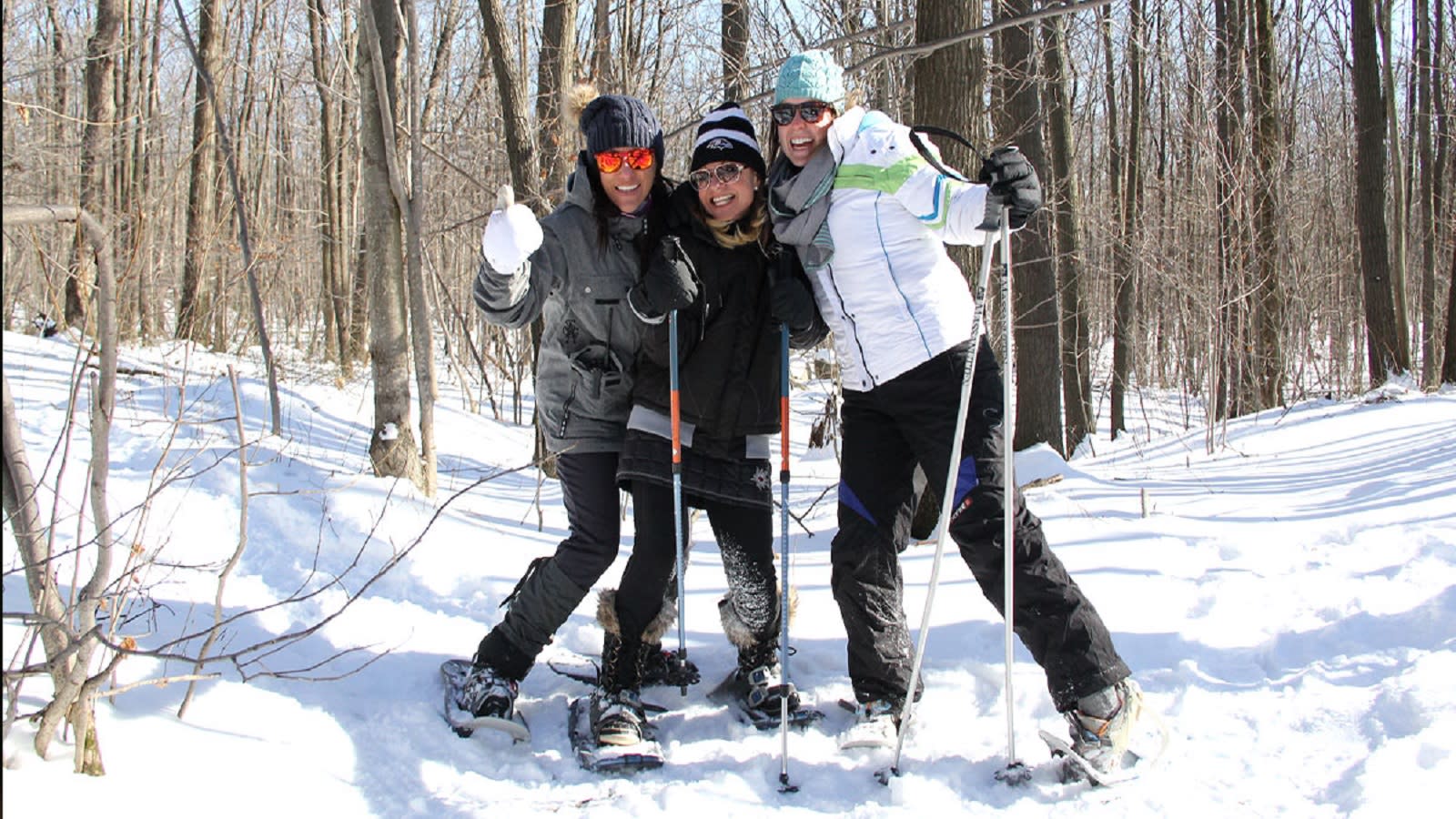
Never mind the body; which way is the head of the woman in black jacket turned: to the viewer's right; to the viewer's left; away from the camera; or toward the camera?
toward the camera

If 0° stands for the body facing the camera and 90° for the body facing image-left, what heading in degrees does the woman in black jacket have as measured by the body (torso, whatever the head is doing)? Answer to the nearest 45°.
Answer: approximately 0°

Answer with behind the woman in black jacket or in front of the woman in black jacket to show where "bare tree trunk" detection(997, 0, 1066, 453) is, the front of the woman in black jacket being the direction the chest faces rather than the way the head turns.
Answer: behind

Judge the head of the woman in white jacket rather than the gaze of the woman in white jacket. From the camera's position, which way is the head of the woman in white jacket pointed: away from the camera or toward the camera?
toward the camera

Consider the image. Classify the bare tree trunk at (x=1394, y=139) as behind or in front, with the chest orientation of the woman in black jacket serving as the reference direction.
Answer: behind

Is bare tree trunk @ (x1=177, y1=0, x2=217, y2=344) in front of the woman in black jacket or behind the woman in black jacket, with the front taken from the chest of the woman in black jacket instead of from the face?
behind

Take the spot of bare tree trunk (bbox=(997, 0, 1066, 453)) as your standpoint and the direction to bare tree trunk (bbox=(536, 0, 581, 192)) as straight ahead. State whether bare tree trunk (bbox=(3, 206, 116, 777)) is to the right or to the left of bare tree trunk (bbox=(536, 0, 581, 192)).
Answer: left

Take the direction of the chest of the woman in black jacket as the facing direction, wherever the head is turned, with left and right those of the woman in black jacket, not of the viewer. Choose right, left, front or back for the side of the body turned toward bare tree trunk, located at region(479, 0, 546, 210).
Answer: back

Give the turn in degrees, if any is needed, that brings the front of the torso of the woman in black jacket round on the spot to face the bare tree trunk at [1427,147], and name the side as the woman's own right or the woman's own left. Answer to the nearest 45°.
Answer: approximately 135° to the woman's own left

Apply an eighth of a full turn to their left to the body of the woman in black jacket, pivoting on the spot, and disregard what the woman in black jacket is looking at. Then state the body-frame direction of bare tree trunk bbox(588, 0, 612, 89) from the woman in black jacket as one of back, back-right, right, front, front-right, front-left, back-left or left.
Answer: back-left

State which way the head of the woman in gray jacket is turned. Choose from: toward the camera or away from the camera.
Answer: toward the camera
